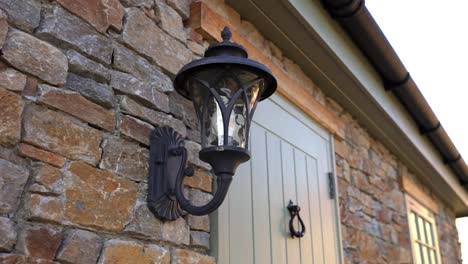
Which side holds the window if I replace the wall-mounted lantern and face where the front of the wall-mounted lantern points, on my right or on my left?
on my left

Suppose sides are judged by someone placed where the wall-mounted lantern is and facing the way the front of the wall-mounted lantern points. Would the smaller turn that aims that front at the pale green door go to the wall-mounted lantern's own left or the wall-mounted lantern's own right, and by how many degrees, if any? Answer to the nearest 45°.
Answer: approximately 135° to the wall-mounted lantern's own left

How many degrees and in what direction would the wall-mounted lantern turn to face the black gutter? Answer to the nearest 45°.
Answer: approximately 90° to its left

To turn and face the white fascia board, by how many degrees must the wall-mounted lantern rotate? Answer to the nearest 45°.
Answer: approximately 90° to its left
